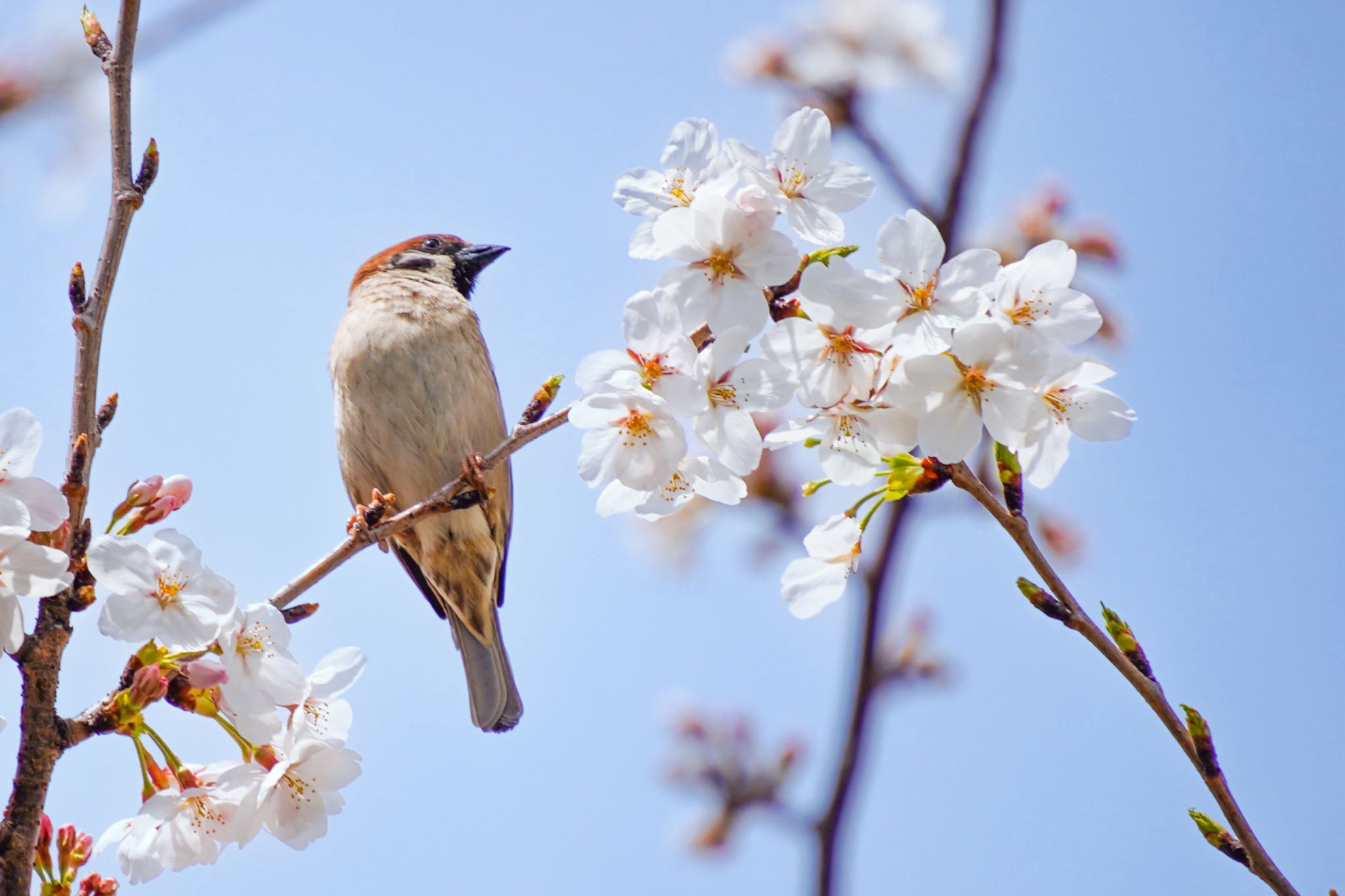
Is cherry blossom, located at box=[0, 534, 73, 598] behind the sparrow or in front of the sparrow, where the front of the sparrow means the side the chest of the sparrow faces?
in front

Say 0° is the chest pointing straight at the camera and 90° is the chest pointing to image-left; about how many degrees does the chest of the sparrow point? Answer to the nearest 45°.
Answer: approximately 0°

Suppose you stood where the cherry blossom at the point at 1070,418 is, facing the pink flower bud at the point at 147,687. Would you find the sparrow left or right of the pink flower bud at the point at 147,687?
right

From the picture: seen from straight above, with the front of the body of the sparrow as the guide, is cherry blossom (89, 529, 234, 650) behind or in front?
in front
